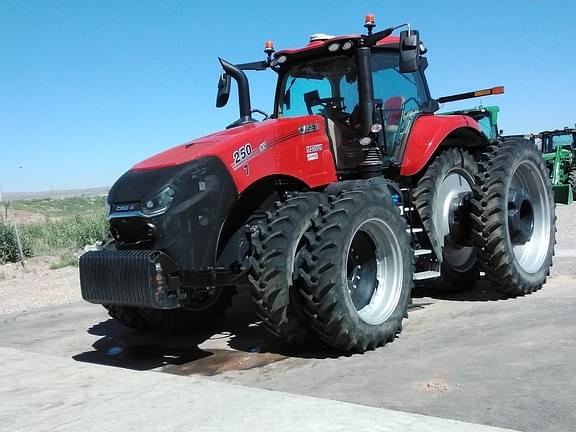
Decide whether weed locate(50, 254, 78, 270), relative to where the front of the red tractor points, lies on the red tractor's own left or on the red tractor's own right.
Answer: on the red tractor's own right

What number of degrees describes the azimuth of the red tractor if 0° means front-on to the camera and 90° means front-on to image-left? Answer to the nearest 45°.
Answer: approximately 45°

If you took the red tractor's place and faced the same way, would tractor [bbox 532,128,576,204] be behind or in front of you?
behind
